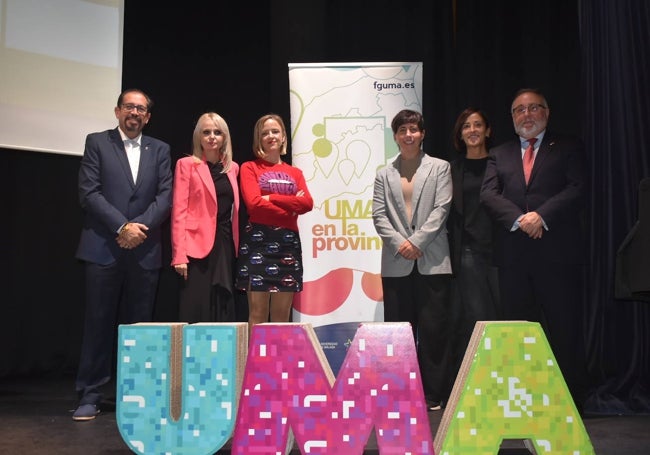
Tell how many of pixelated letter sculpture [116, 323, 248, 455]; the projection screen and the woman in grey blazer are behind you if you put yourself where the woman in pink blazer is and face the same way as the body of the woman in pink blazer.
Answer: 1

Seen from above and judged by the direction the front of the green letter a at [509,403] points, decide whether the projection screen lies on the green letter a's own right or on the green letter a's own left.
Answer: on the green letter a's own right

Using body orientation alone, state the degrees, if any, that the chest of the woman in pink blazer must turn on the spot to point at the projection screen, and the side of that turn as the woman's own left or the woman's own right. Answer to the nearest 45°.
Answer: approximately 180°

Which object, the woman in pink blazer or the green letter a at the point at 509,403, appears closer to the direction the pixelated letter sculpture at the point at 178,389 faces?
the green letter a

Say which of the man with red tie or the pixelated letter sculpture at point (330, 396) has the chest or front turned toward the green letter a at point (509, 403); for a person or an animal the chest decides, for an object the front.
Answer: the man with red tie

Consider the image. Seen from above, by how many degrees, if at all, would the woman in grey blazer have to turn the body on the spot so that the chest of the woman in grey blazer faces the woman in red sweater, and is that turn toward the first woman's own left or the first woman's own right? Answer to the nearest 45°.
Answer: approximately 90° to the first woman's own right

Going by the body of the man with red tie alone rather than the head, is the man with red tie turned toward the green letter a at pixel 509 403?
yes
